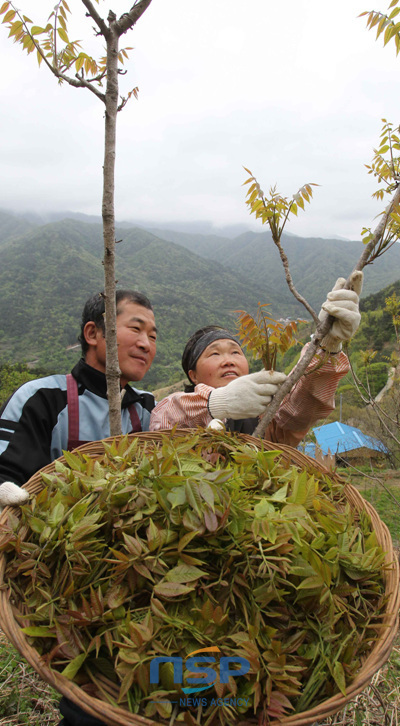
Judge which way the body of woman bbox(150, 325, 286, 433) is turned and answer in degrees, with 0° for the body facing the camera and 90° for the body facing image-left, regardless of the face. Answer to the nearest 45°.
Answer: approximately 315°

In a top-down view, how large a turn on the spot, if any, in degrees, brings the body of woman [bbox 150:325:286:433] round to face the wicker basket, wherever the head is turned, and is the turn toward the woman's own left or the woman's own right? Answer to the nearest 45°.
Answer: approximately 45° to the woman's own right

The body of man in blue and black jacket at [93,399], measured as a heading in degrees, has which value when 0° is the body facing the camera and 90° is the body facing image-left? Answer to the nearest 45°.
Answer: approximately 315°

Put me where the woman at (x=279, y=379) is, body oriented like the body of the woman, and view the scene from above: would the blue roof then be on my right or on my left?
on my left

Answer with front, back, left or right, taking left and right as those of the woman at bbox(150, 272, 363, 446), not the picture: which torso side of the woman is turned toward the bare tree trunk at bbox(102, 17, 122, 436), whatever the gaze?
right

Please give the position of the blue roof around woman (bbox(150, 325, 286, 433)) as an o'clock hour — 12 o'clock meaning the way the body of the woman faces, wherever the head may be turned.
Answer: The blue roof is roughly at 8 o'clock from the woman.

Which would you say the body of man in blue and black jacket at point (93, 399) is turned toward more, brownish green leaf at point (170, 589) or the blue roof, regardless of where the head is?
the brownish green leaf

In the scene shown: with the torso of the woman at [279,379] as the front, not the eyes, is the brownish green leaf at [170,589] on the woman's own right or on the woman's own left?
on the woman's own right
